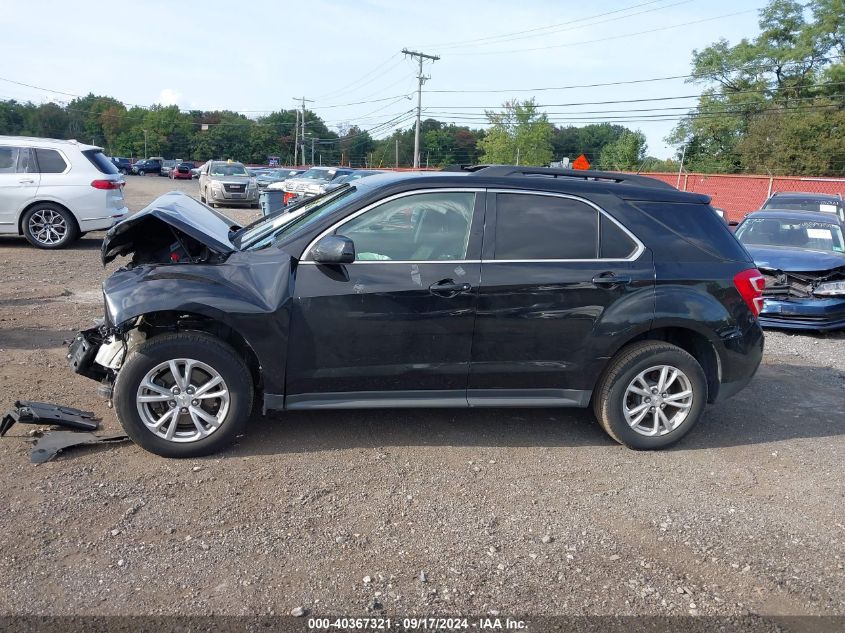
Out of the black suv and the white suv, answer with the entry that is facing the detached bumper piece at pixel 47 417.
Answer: the black suv

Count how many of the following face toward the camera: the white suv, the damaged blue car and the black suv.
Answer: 1

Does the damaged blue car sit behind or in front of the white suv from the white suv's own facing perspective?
behind

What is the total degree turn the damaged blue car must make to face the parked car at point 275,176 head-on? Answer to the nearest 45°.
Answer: approximately 135° to its right

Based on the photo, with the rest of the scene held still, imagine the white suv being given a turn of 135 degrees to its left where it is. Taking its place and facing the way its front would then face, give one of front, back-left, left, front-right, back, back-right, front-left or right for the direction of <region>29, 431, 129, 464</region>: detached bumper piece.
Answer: front-right

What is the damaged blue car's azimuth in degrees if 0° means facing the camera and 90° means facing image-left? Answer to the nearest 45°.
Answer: approximately 0°

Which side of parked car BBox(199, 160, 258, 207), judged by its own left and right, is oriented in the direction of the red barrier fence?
left

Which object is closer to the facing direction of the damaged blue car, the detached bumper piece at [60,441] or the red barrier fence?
the detached bumper piece

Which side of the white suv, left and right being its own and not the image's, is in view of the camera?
left

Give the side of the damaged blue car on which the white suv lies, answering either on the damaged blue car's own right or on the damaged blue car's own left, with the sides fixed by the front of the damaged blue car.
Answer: on the damaged blue car's own right

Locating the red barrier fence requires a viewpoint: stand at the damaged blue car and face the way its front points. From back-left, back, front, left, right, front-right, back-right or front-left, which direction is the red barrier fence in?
back

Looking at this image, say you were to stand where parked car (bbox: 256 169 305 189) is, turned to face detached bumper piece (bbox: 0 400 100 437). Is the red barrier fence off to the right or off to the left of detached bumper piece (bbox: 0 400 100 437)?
left

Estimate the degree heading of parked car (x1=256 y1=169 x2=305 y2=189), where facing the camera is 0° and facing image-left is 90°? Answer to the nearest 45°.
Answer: approximately 45°

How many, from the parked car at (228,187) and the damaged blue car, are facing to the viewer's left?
0

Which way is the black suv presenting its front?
to the viewer's left
